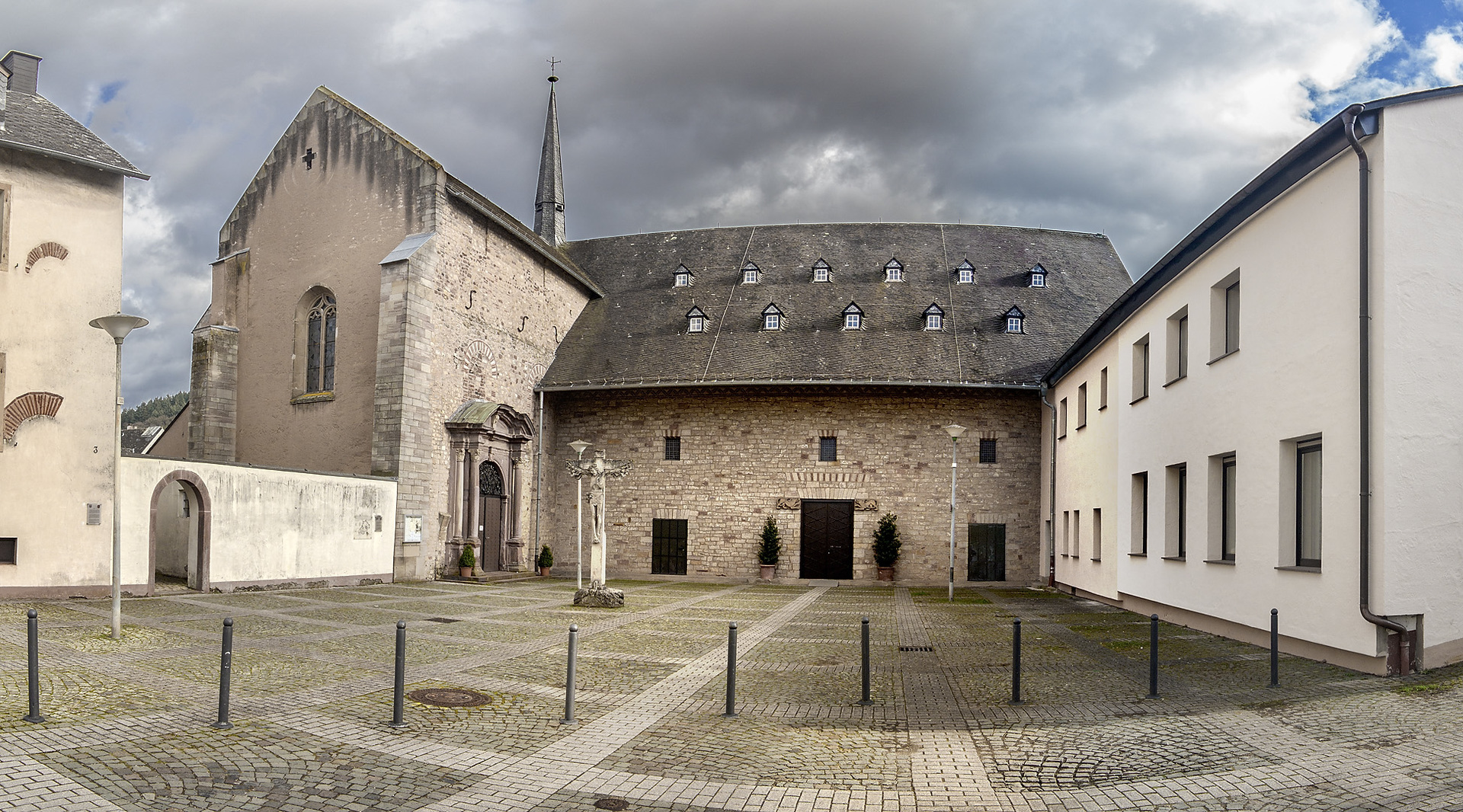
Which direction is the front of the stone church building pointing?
toward the camera

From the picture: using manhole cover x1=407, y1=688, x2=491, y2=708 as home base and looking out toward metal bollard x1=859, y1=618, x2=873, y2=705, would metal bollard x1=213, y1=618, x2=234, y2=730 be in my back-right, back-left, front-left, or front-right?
back-right

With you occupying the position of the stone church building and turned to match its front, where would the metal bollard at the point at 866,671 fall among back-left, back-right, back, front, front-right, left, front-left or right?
front

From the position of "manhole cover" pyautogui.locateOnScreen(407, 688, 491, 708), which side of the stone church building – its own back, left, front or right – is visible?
front

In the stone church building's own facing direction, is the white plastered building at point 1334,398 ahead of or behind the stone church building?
ahead

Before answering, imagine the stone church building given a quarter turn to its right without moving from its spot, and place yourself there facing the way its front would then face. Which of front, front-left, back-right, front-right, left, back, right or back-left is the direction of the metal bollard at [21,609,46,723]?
left

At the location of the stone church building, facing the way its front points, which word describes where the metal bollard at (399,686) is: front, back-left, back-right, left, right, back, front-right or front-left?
front

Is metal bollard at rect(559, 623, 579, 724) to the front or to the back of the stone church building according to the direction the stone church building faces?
to the front

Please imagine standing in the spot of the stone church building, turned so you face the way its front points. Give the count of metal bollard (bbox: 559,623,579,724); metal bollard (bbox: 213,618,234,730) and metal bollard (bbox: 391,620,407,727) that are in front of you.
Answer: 3

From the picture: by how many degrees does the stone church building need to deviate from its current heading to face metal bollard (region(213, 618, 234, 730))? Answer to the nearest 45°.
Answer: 0° — it already faces it
